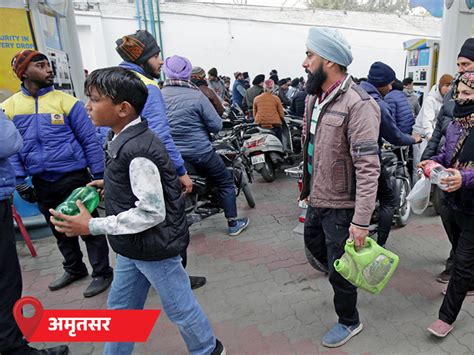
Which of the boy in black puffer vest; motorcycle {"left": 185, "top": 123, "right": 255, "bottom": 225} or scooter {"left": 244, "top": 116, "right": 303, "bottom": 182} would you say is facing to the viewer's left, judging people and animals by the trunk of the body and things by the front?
the boy in black puffer vest

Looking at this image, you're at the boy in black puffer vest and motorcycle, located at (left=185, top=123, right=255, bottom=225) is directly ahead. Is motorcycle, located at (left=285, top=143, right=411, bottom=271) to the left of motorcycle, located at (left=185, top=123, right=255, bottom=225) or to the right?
right

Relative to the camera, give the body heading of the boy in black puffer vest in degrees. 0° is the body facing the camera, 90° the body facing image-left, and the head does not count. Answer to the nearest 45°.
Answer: approximately 90°

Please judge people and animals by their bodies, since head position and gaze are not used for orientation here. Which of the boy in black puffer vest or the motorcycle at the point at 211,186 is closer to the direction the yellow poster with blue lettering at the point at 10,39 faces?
the boy in black puffer vest

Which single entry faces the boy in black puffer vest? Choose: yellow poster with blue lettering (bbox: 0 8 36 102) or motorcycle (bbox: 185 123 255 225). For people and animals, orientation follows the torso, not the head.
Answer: the yellow poster with blue lettering

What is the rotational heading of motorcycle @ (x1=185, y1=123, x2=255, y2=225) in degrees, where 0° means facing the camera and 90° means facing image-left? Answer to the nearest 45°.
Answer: approximately 225°

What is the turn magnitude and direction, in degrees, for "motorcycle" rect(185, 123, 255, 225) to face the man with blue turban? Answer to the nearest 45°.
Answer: approximately 135° to its right

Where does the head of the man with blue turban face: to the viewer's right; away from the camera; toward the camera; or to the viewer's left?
to the viewer's left
